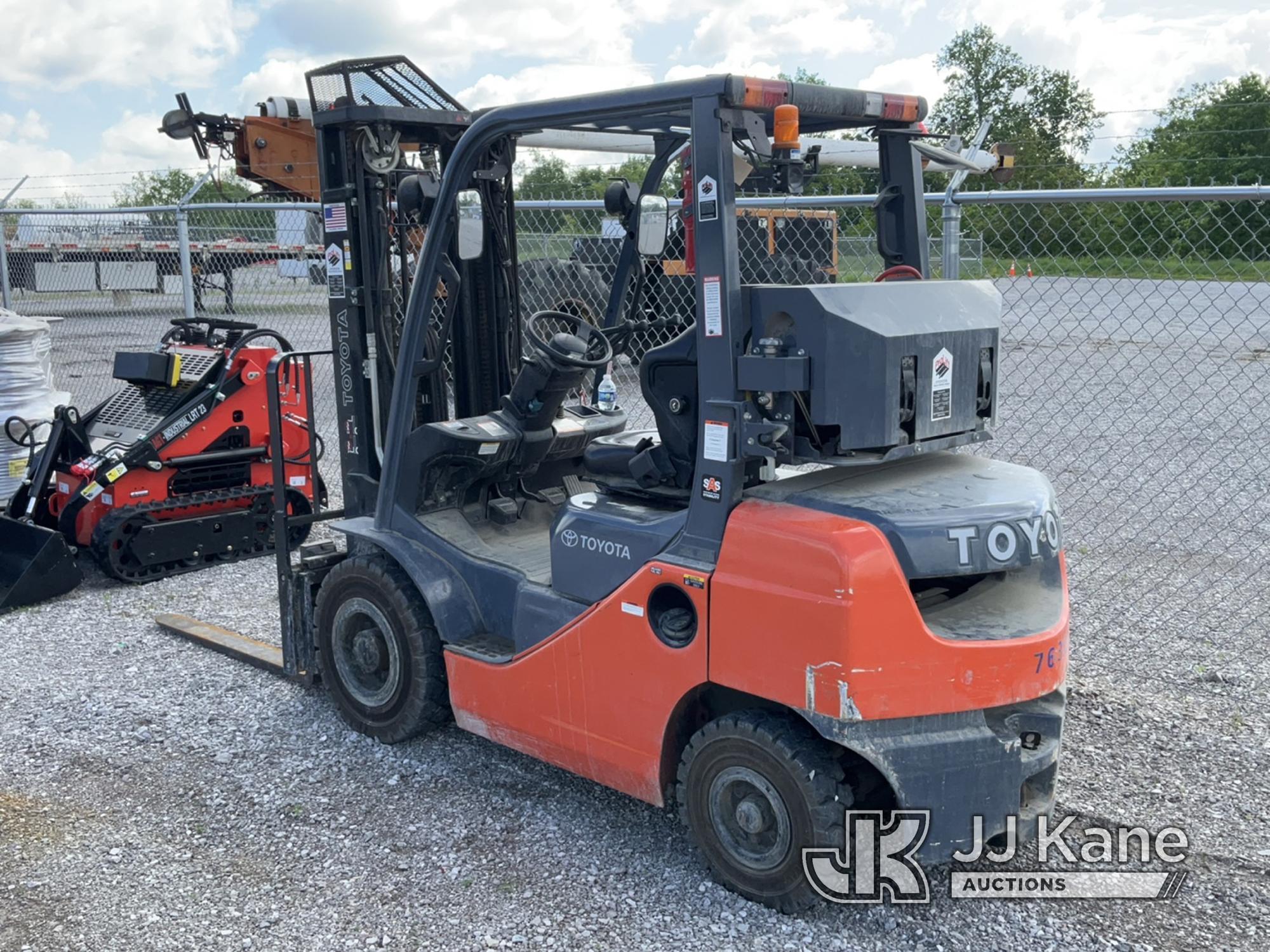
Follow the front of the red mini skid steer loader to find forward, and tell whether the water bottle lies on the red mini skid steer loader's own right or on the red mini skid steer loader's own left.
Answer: on the red mini skid steer loader's own left

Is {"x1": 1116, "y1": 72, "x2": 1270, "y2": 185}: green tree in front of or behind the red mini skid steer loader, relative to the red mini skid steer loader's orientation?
behind

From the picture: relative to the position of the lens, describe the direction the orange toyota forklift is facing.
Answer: facing away from the viewer and to the left of the viewer

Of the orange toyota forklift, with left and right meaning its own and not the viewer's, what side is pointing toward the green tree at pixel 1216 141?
right
